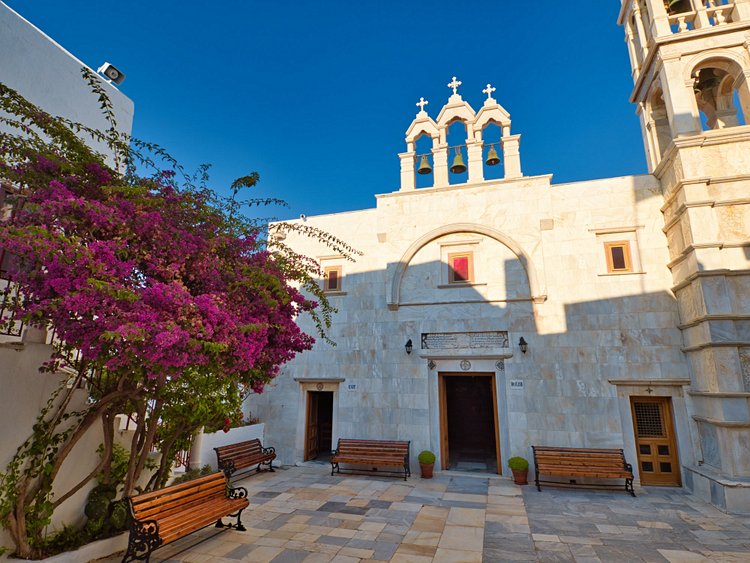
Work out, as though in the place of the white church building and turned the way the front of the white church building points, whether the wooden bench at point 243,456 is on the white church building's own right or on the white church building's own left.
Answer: on the white church building's own right

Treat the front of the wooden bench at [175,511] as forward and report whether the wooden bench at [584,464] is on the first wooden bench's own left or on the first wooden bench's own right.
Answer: on the first wooden bench's own left

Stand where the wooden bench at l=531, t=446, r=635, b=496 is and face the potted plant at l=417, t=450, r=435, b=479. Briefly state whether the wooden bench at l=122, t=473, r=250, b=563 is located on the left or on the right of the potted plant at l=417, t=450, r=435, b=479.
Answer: left

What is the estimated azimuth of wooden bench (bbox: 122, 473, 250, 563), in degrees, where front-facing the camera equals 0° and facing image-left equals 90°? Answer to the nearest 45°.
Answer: approximately 315°

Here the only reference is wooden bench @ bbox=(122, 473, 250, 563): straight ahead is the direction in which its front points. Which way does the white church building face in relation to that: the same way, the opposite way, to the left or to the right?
to the right

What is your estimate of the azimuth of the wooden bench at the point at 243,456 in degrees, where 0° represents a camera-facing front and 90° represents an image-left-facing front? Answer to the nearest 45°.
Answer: approximately 315°

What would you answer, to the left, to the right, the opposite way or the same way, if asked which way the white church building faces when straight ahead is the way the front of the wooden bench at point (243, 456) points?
to the right

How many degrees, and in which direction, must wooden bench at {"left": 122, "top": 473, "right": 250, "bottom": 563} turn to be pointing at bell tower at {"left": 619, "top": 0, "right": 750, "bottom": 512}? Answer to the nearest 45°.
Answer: approximately 45° to its left

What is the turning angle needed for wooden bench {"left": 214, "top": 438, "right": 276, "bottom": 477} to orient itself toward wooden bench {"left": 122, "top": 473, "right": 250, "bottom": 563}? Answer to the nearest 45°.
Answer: approximately 45° to its right

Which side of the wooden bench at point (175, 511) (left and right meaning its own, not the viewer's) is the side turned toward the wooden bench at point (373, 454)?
left

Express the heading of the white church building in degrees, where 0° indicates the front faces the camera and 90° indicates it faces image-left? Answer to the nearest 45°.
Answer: approximately 0°
